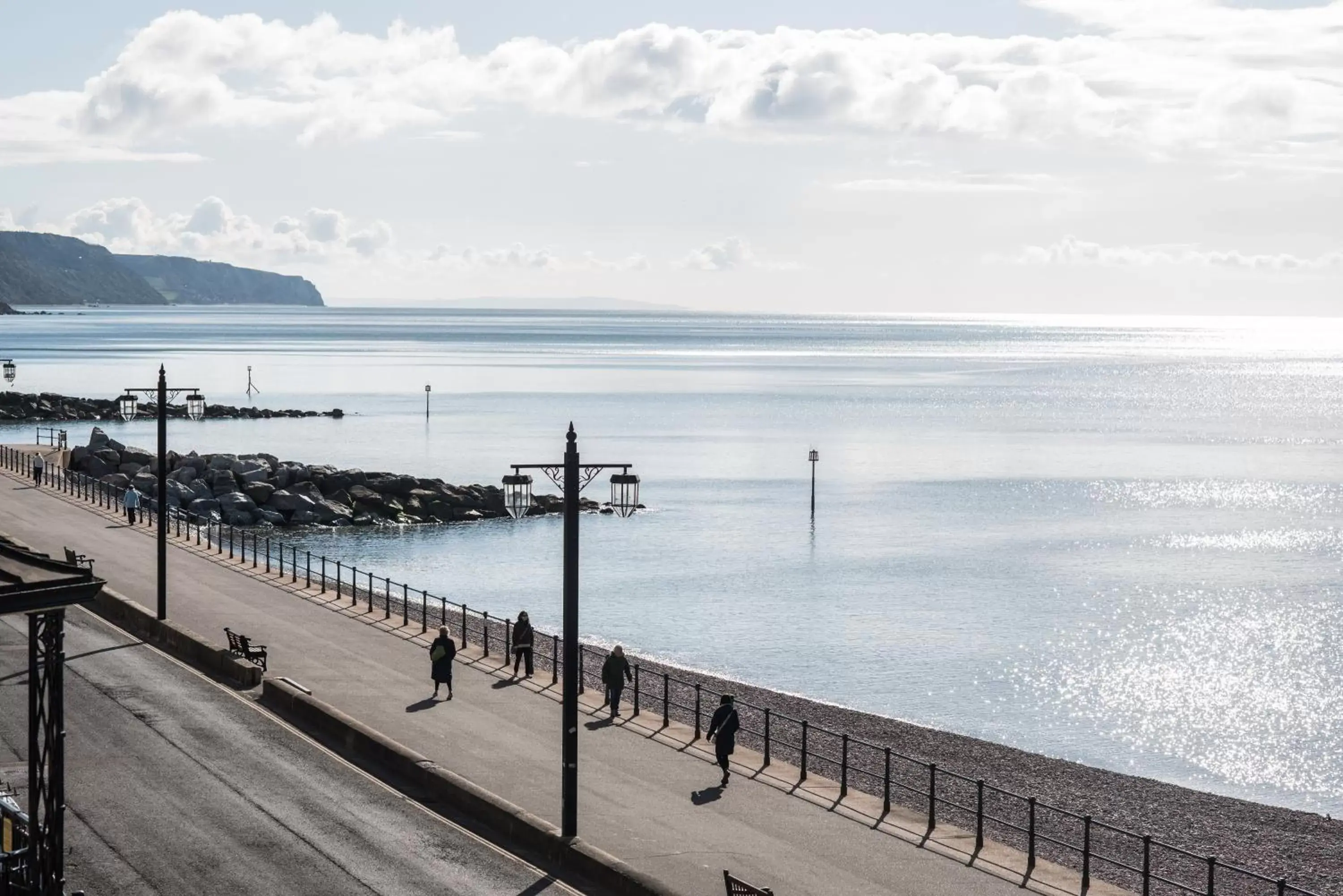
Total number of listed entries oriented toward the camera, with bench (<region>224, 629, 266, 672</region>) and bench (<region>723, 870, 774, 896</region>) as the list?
0

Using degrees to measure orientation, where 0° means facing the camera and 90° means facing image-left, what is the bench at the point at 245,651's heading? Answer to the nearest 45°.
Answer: approximately 225°

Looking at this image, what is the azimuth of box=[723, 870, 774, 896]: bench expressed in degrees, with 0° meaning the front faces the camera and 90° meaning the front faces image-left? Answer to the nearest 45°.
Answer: approximately 225°

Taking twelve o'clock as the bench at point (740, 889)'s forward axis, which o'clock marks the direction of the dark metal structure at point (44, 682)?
The dark metal structure is roughly at 7 o'clock from the bench.

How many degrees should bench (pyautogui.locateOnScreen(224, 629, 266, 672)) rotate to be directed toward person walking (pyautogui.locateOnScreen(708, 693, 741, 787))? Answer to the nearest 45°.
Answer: approximately 90° to its right

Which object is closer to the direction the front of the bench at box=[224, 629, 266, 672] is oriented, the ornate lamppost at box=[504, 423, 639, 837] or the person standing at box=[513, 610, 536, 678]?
the person standing

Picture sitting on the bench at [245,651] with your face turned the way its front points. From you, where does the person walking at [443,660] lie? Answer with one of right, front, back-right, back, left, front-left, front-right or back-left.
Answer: right

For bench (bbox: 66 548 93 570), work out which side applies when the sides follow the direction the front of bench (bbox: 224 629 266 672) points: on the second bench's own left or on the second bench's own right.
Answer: on the second bench's own left

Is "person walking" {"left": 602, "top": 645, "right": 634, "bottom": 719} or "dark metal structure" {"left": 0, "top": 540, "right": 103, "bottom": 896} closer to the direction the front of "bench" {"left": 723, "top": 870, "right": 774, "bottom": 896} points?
the person walking
